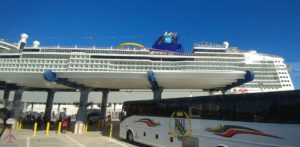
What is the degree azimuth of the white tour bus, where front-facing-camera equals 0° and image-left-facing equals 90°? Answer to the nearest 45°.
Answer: approximately 135°
